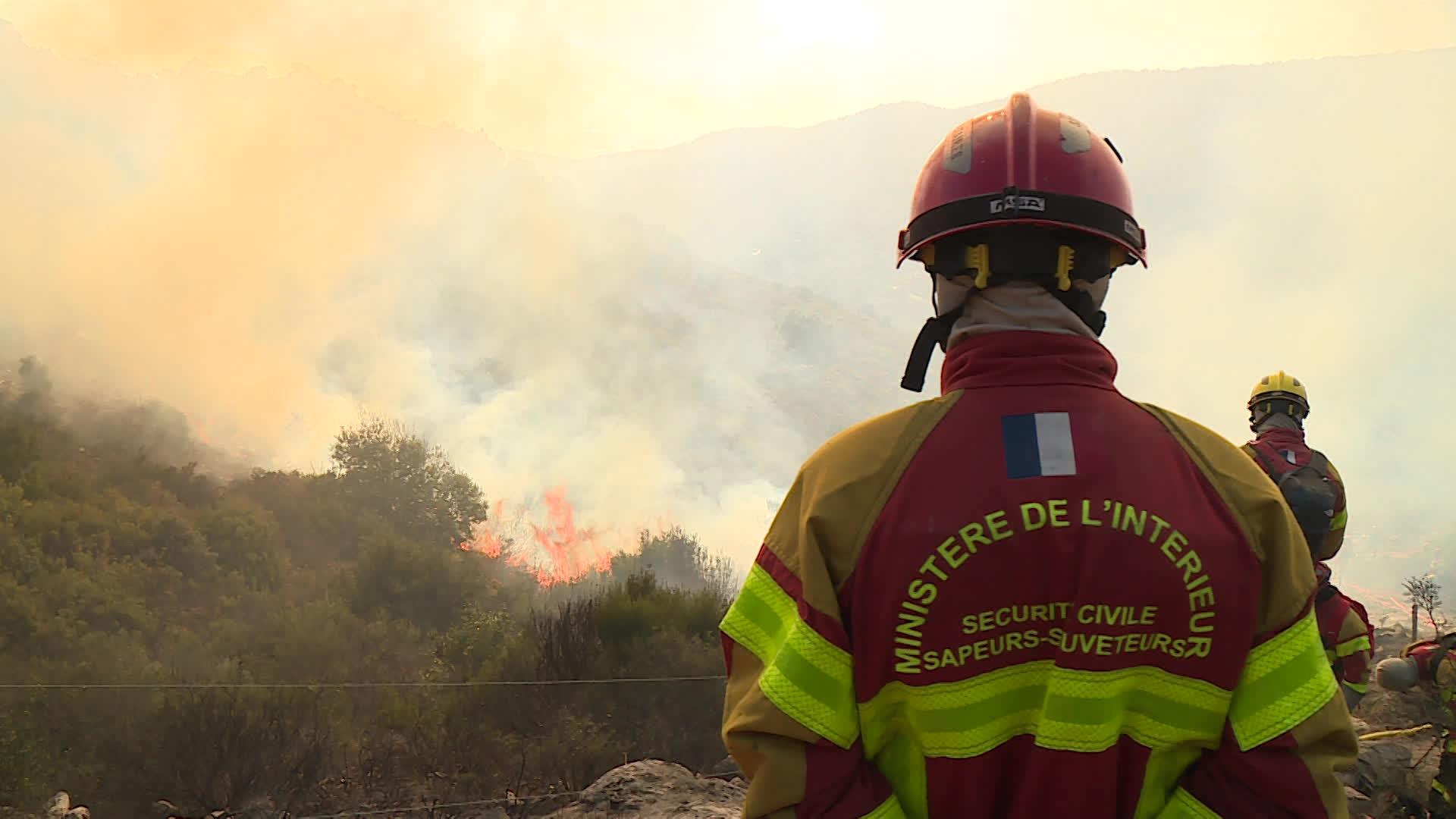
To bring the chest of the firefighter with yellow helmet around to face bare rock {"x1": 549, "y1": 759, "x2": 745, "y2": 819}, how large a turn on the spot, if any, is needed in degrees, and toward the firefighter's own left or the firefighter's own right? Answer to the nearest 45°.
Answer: approximately 90° to the firefighter's own left

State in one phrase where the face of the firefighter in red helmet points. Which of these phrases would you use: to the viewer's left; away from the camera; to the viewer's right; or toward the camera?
away from the camera

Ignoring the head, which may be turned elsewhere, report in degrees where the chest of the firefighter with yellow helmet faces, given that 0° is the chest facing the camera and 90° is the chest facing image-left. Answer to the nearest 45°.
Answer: approximately 180°

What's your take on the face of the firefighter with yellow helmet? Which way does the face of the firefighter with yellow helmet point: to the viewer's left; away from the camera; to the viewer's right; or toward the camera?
away from the camera

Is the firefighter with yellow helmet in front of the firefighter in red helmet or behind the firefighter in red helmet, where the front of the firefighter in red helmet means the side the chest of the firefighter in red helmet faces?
in front

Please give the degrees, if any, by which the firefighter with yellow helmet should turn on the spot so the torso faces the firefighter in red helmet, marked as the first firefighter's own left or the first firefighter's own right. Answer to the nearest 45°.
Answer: approximately 180°

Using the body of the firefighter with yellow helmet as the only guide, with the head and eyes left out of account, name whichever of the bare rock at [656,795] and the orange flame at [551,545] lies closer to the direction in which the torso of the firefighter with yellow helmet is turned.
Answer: the orange flame

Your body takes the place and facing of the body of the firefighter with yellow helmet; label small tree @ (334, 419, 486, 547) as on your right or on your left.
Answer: on your left

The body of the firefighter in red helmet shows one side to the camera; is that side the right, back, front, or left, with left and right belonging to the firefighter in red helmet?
back

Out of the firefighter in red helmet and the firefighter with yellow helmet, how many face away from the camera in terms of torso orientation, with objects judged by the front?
2
